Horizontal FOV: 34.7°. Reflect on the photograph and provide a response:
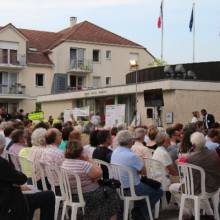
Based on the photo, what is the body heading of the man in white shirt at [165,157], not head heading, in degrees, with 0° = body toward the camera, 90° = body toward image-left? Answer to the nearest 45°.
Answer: approximately 225°

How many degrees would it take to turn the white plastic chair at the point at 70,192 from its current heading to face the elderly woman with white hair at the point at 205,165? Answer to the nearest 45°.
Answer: approximately 45° to its right

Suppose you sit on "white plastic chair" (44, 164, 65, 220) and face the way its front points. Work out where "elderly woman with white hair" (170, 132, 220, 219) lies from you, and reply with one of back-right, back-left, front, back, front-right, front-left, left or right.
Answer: front-right

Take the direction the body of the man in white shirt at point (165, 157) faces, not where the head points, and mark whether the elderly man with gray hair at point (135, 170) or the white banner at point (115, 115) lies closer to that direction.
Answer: the white banner

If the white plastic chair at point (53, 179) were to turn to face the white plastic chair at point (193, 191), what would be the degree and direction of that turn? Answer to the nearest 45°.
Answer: approximately 45° to its right

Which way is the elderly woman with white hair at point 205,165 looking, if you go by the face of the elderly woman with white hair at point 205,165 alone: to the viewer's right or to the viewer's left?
to the viewer's left

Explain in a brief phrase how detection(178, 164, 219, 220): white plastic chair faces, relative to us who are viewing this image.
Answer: facing away from the viewer and to the right of the viewer

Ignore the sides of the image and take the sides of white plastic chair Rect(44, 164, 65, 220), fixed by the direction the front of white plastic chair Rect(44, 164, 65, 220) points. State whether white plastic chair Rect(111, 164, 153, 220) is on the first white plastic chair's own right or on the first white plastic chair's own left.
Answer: on the first white plastic chair's own right

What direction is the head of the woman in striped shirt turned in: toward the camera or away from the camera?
away from the camera

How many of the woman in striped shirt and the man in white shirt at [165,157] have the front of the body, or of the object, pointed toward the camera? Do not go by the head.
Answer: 0

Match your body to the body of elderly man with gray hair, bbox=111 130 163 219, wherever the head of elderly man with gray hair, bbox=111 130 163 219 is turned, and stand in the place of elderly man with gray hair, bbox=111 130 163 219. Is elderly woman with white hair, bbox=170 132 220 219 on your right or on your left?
on your right

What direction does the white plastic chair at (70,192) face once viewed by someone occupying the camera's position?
facing away from the viewer and to the right of the viewer
